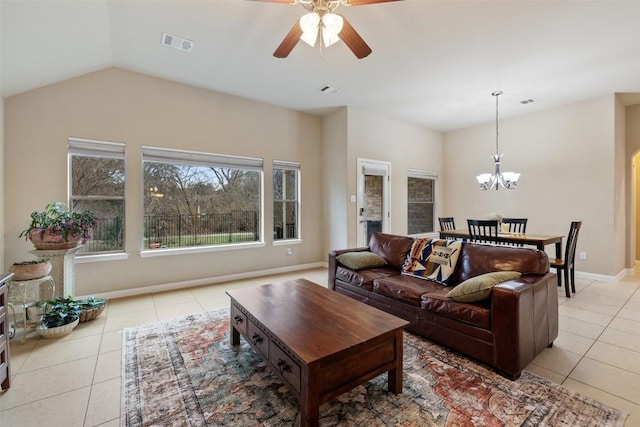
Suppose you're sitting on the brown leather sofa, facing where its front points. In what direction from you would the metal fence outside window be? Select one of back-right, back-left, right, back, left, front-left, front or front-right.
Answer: front-right

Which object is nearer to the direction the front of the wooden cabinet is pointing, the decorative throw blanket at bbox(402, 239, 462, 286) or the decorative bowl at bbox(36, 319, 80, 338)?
the decorative throw blanket

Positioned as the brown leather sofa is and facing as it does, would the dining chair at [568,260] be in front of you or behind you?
behind

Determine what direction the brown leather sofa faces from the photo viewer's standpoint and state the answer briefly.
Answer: facing the viewer and to the left of the viewer

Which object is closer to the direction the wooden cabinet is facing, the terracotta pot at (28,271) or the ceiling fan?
the ceiling fan

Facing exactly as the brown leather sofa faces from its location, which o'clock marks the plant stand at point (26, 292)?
The plant stand is roughly at 1 o'clock from the brown leather sofa.

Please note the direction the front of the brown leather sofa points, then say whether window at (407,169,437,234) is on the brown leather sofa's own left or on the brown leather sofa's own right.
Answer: on the brown leather sofa's own right

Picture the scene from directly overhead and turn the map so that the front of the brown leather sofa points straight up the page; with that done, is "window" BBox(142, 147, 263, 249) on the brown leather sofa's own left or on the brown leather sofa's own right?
on the brown leather sofa's own right

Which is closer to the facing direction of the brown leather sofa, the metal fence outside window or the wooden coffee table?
the wooden coffee table

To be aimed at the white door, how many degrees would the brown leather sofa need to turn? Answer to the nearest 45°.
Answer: approximately 90° to its right

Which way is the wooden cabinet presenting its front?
to the viewer's right
